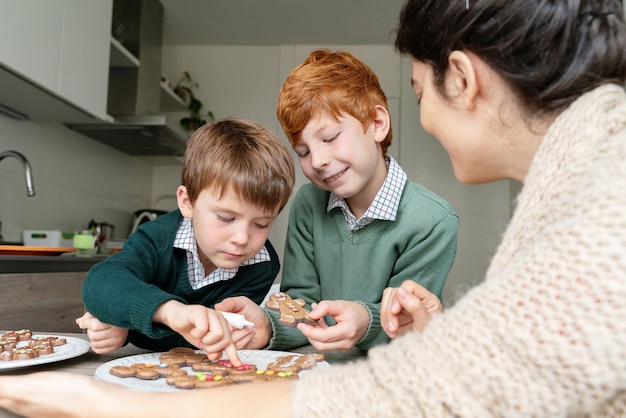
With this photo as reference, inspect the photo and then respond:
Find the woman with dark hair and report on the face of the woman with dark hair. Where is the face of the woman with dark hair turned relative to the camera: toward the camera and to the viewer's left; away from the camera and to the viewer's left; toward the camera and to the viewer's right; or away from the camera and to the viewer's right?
away from the camera and to the viewer's left

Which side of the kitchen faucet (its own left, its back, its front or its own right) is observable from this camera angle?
right

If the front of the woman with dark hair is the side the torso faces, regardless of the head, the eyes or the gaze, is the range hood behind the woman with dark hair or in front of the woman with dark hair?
in front

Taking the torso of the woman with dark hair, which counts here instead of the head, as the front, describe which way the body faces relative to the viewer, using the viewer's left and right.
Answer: facing away from the viewer and to the left of the viewer

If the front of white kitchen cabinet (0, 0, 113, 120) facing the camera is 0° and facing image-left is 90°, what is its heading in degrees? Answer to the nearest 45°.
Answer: approximately 315°

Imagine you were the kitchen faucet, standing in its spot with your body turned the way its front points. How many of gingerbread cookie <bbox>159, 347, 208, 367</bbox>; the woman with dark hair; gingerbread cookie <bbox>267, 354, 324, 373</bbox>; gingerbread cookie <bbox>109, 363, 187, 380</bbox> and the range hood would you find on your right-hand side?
4
